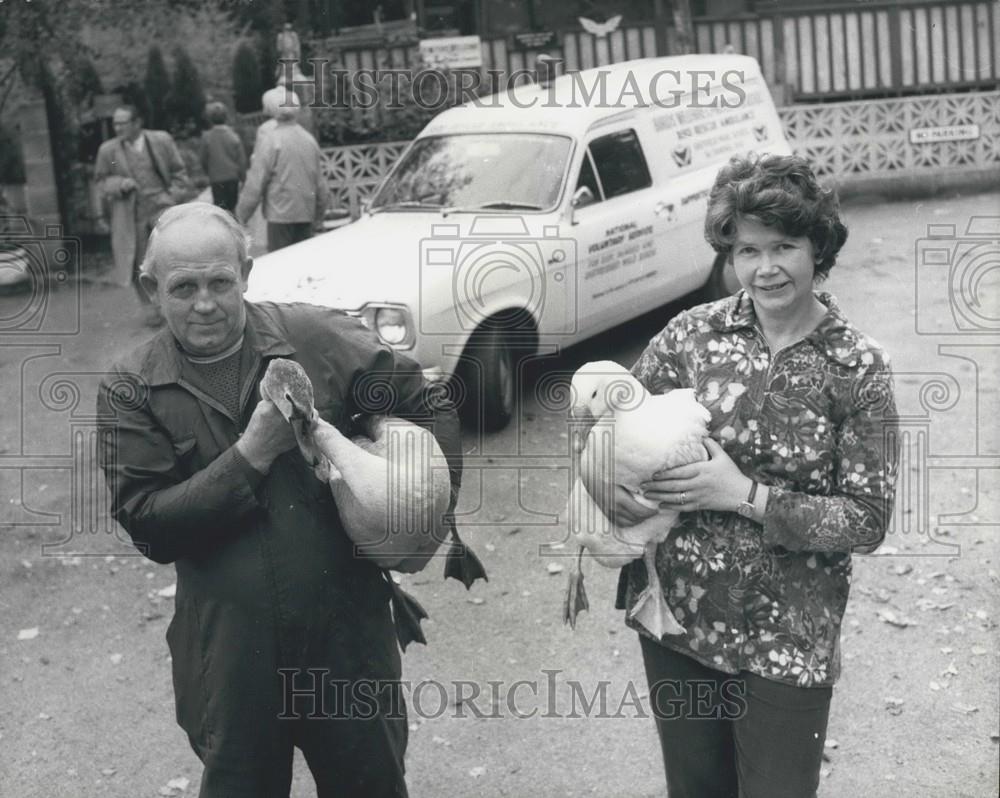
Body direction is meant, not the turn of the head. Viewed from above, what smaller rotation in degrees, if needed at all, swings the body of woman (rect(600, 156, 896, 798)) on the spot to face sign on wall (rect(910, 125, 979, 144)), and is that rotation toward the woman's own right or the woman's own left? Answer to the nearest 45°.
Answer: approximately 180°

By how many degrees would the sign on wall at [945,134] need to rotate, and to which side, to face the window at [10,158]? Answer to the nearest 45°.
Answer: approximately 45° to its right

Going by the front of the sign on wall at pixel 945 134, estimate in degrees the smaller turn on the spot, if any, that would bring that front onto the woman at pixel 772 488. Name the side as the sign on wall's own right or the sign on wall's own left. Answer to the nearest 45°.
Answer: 0° — it already faces them

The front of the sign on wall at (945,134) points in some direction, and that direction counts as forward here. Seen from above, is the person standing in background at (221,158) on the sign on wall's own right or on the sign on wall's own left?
on the sign on wall's own right

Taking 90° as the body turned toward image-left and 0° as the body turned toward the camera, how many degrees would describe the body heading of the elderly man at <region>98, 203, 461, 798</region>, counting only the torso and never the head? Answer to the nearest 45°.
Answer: approximately 0°

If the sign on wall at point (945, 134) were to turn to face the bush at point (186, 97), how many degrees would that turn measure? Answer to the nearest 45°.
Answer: approximately 90° to its right

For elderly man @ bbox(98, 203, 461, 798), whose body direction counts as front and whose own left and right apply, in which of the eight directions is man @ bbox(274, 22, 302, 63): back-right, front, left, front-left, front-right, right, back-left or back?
back

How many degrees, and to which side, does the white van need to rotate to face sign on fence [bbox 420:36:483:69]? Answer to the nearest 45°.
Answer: approximately 135° to its right
